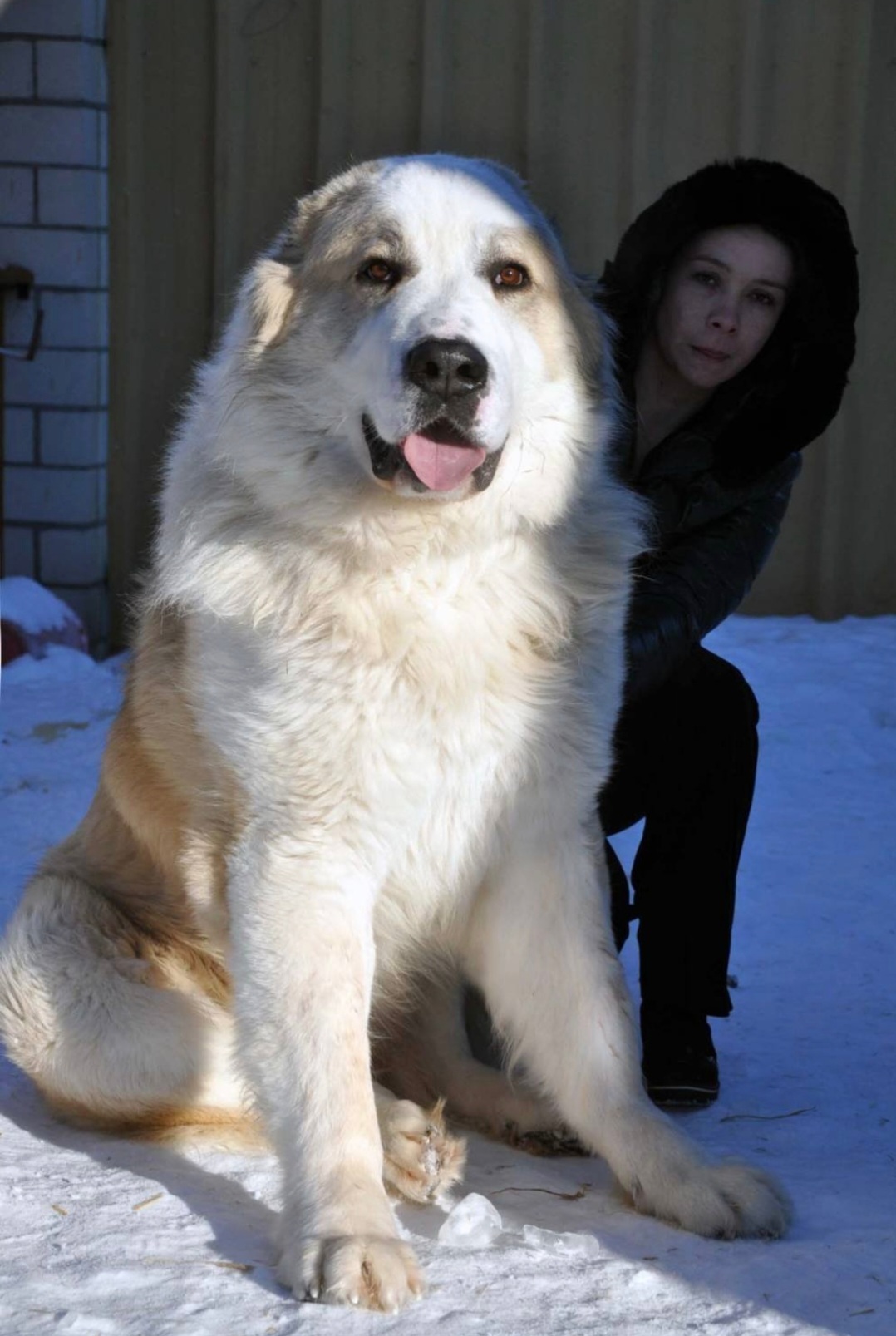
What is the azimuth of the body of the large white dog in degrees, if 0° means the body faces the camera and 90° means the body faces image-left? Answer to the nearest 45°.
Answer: approximately 315°
